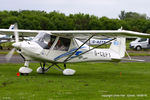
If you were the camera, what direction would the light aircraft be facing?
facing the viewer and to the left of the viewer
